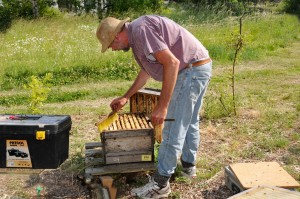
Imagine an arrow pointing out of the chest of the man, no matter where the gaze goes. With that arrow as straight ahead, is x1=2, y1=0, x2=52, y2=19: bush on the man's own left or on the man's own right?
on the man's own right

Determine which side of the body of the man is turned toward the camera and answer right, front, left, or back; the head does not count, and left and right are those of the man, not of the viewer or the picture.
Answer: left

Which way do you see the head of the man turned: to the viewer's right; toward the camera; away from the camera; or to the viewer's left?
to the viewer's left
